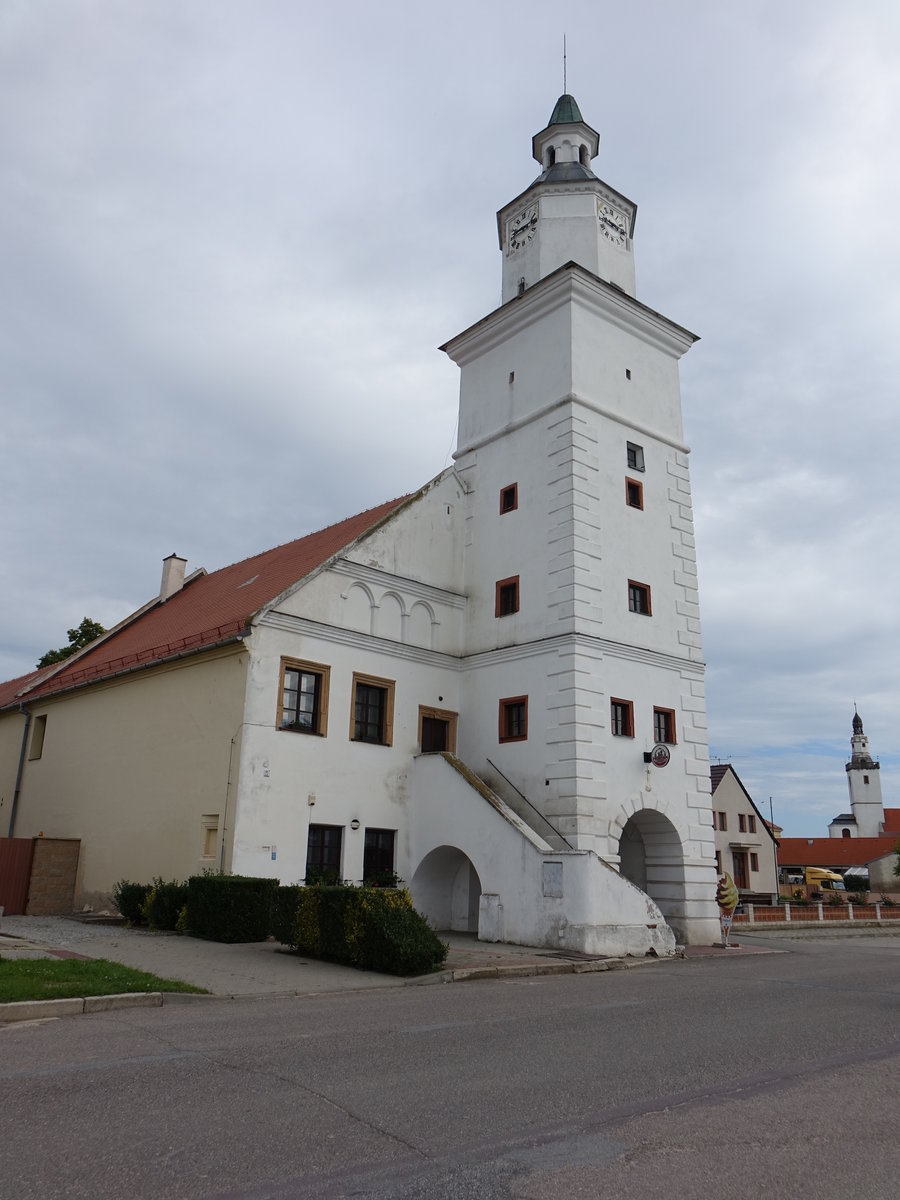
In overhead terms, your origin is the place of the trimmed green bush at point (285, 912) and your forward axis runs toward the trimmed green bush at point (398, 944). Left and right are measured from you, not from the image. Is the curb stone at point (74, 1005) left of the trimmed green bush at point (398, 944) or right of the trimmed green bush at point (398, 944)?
right

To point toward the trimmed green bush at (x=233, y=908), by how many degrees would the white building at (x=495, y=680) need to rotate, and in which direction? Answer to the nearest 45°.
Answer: approximately 90° to its right

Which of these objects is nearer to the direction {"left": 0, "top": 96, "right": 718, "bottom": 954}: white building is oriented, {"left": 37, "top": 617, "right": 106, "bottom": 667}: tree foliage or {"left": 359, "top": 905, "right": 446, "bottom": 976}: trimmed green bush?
the trimmed green bush

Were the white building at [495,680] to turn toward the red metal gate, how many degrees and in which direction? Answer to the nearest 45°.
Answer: approximately 135° to its right

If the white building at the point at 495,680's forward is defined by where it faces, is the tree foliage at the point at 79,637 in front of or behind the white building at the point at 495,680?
behind
